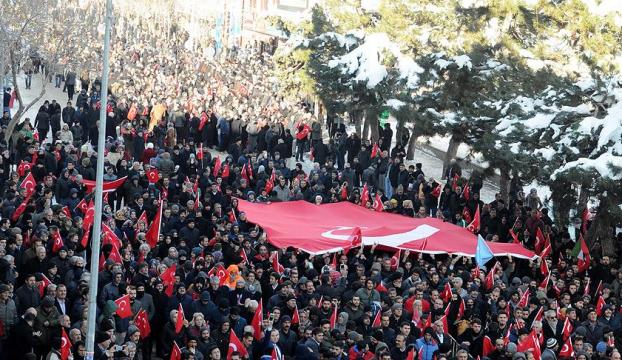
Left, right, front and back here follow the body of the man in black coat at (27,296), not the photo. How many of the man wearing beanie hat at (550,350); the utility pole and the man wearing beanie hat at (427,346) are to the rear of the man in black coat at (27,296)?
0

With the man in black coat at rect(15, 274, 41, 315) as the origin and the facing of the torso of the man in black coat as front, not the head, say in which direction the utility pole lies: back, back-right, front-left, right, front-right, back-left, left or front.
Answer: front

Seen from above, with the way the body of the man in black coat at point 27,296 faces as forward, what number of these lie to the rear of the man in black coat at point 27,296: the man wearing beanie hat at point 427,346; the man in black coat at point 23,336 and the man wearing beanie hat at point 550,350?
0

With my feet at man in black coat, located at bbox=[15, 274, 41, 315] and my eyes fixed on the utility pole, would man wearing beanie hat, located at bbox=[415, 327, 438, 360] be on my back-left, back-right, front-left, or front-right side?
front-left

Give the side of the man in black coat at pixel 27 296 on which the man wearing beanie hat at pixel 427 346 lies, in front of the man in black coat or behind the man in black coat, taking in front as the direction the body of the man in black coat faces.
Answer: in front

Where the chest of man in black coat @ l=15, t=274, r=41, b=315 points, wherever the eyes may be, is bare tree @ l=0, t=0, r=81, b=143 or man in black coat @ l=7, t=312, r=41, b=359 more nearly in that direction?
the man in black coat

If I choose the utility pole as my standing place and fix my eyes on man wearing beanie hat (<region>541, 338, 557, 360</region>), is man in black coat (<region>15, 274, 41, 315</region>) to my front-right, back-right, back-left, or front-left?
back-left

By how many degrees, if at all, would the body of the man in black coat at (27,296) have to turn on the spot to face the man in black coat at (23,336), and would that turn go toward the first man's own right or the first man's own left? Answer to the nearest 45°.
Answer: approximately 45° to the first man's own right

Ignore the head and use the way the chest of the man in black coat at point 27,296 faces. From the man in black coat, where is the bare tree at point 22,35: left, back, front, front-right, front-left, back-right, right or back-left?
back-left

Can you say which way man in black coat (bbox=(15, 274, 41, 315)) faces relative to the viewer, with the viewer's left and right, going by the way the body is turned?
facing the viewer and to the right of the viewer

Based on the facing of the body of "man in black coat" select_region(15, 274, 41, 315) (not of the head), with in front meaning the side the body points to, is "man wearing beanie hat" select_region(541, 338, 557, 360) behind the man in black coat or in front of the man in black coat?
in front

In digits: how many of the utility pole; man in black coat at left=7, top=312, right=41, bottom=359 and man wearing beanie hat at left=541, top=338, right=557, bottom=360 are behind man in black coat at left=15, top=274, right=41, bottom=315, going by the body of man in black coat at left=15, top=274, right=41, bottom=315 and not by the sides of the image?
0
